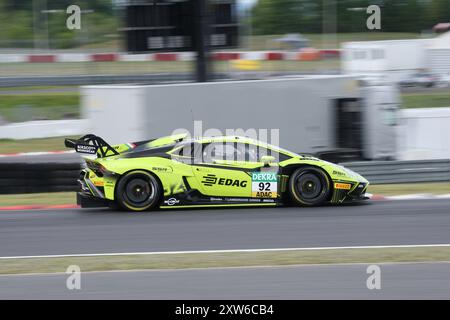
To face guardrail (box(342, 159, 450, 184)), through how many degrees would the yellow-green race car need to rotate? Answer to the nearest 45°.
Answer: approximately 45° to its left

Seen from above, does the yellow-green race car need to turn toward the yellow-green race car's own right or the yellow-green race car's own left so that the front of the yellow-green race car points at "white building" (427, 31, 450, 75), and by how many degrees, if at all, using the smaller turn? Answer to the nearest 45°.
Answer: approximately 90° to the yellow-green race car's own left

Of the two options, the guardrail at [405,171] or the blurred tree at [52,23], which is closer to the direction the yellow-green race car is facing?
the guardrail

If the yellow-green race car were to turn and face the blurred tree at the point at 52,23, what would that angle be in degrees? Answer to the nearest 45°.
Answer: approximately 90° to its left

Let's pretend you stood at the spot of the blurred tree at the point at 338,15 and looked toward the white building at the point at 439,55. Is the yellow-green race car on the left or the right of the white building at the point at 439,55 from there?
right

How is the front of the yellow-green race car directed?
to the viewer's right

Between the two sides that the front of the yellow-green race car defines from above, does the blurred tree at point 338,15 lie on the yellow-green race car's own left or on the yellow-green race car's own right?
on the yellow-green race car's own left

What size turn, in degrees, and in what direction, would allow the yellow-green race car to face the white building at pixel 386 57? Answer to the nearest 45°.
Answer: approximately 90° to its left

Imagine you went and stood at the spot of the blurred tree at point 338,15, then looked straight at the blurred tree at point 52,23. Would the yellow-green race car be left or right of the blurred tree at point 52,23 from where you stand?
left
